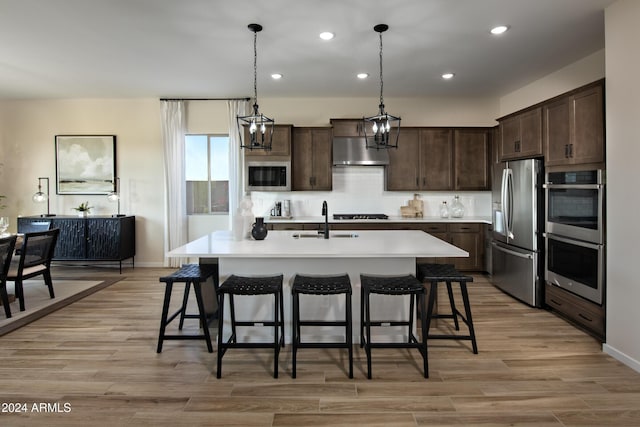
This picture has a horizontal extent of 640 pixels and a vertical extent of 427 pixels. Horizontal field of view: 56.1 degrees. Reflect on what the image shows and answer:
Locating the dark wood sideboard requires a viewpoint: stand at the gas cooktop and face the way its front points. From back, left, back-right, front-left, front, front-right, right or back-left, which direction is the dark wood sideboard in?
right

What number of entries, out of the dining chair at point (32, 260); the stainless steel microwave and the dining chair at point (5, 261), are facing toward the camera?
1

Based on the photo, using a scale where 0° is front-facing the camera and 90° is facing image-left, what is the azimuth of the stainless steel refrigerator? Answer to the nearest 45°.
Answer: approximately 45°

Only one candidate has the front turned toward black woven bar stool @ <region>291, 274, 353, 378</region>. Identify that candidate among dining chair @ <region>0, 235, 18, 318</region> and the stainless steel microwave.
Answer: the stainless steel microwave

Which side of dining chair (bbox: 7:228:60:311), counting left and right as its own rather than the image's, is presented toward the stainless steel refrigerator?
back

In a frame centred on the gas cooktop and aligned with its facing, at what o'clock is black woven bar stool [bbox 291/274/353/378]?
The black woven bar stool is roughly at 12 o'clock from the gas cooktop.

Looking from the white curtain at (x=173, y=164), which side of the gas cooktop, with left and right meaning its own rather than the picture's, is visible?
right

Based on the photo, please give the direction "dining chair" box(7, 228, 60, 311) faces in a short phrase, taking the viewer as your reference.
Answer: facing away from the viewer and to the left of the viewer

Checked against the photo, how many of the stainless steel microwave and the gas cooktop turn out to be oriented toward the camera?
2

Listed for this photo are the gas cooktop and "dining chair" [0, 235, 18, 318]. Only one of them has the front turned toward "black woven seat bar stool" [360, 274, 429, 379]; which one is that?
the gas cooktop

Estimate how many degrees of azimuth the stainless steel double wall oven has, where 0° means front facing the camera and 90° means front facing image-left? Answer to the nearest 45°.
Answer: approximately 45°

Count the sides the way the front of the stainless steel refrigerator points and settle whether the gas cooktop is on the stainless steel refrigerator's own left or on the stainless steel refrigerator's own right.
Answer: on the stainless steel refrigerator's own right
